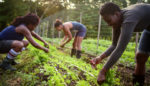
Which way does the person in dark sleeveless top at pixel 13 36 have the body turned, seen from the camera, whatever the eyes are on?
to the viewer's right

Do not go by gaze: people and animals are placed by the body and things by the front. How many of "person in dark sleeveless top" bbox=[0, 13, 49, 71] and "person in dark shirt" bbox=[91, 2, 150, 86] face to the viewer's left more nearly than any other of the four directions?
1

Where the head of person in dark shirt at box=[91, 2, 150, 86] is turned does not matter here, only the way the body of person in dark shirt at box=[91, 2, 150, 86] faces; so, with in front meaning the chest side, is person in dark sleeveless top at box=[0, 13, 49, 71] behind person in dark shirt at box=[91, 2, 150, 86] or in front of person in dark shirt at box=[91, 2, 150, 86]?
in front

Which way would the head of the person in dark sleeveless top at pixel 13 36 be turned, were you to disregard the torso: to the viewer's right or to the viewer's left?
to the viewer's right

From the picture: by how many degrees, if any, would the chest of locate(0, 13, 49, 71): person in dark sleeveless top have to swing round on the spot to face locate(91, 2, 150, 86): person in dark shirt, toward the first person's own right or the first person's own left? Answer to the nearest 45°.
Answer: approximately 45° to the first person's own right

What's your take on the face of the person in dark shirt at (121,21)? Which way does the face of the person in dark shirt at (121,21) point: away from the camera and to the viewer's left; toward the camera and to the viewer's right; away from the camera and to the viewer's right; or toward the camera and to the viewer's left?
toward the camera and to the viewer's left

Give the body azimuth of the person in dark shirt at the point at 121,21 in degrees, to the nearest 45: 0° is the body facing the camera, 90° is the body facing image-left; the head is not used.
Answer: approximately 90°
